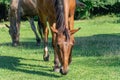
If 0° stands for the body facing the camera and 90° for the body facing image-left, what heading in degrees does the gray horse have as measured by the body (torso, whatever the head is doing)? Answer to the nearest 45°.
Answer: approximately 45°

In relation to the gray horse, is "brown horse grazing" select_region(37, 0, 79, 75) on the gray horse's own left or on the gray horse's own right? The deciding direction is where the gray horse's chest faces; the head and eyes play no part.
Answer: on the gray horse's own left
